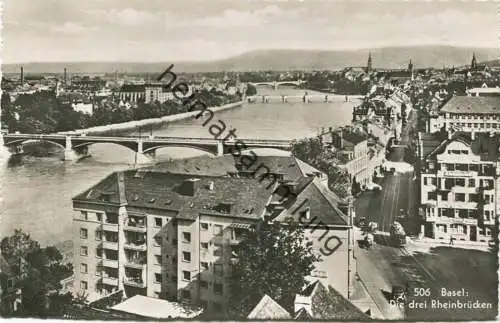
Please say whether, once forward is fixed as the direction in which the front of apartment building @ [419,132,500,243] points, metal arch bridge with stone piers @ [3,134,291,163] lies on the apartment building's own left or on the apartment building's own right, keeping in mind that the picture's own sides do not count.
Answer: on the apartment building's own right

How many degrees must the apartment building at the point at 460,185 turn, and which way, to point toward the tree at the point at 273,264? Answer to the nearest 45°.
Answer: approximately 45° to its right

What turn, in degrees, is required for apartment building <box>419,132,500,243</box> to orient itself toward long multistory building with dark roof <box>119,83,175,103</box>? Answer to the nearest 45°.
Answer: approximately 90° to its right

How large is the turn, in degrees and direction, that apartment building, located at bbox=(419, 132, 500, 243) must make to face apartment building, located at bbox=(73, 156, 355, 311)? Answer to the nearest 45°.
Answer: approximately 90° to its right

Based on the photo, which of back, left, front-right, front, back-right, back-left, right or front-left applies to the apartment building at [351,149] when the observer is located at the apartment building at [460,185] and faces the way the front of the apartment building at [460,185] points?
right

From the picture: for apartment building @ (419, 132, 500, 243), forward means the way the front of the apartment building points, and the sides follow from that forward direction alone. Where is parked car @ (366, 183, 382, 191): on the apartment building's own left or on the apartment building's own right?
on the apartment building's own right

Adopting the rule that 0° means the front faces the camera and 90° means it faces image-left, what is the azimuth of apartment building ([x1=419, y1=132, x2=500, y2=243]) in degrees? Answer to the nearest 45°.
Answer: approximately 0°
